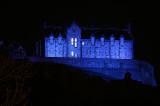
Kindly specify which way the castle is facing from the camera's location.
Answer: facing the viewer
